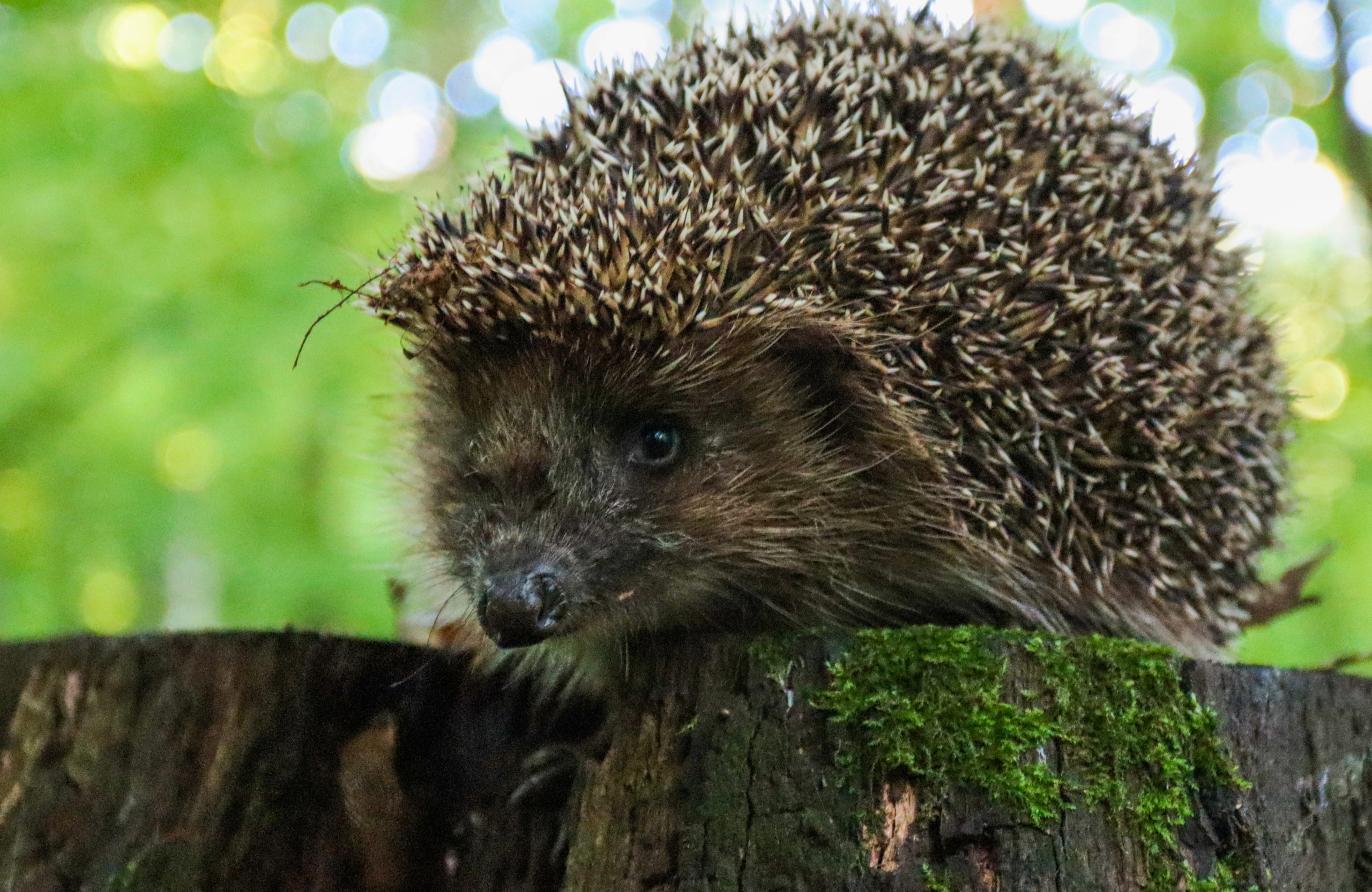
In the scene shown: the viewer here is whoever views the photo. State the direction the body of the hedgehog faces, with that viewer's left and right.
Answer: facing the viewer and to the left of the viewer
